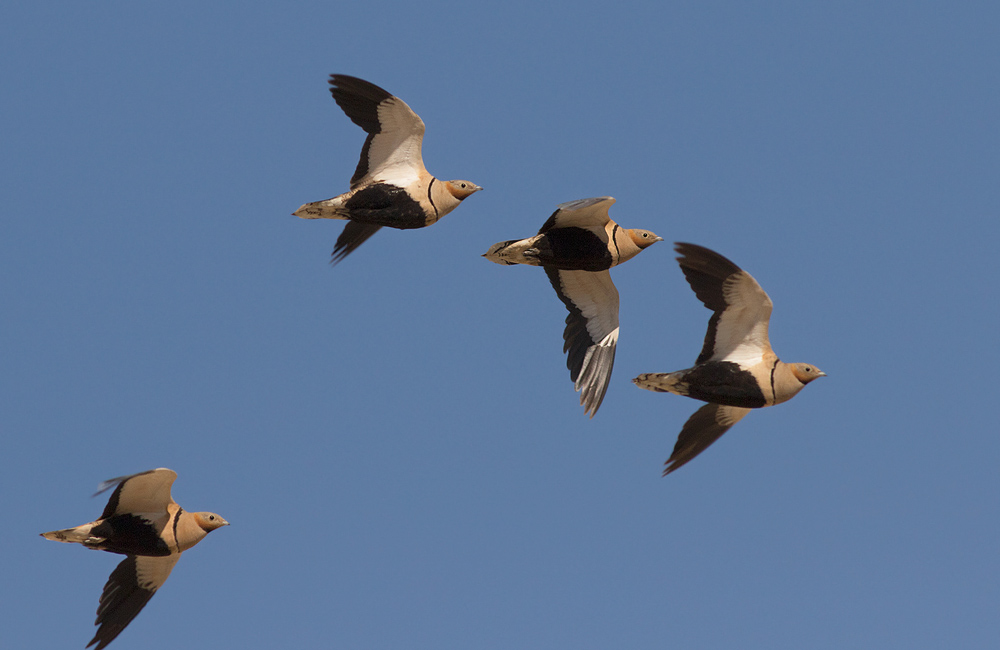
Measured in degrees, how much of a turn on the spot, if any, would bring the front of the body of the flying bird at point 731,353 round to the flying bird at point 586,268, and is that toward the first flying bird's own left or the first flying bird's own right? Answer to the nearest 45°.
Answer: approximately 135° to the first flying bird's own left

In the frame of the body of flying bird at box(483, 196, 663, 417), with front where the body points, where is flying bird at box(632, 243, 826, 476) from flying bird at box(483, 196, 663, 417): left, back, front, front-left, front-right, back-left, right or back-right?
front-right

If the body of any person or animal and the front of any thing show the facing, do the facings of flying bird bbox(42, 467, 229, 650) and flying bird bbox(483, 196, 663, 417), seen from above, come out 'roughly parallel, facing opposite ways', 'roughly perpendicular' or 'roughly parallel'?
roughly parallel

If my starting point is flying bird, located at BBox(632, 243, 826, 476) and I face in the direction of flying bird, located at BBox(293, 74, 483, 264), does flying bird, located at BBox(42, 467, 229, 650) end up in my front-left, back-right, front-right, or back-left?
front-left

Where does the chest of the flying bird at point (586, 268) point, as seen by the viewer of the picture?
to the viewer's right

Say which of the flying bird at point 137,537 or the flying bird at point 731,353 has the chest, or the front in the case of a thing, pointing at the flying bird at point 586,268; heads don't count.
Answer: the flying bird at point 137,537

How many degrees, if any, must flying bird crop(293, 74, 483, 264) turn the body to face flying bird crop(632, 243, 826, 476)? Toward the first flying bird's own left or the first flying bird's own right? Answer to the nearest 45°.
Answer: approximately 45° to the first flying bird's own right

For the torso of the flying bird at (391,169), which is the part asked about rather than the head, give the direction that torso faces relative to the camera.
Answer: to the viewer's right

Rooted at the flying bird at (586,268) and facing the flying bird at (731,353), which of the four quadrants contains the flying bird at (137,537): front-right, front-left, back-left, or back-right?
back-right

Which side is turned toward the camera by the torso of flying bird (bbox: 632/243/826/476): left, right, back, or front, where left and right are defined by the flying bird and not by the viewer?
right

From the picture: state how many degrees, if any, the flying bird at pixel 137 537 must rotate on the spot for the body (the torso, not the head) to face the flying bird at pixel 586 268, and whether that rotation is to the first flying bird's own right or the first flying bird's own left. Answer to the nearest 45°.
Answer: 0° — it already faces it

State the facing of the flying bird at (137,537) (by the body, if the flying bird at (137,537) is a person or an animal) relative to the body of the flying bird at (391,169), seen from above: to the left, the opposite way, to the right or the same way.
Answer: the same way

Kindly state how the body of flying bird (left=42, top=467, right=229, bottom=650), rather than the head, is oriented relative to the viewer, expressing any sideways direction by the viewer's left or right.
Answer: facing to the right of the viewer

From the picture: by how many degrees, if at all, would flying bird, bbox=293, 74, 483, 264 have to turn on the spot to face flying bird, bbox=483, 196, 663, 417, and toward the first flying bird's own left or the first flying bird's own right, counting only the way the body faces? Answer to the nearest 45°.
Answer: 0° — it already faces it
